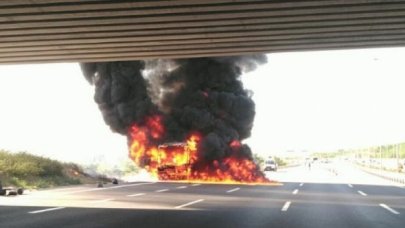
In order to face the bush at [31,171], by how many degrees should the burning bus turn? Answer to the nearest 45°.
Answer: approximately 45° to its right

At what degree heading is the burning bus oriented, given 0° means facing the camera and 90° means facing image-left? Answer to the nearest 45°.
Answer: approximately 0°
